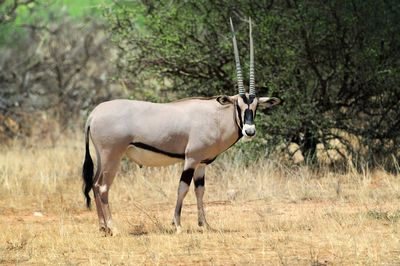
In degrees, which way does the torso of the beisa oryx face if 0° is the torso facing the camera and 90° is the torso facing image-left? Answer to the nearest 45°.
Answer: approximately 270°
